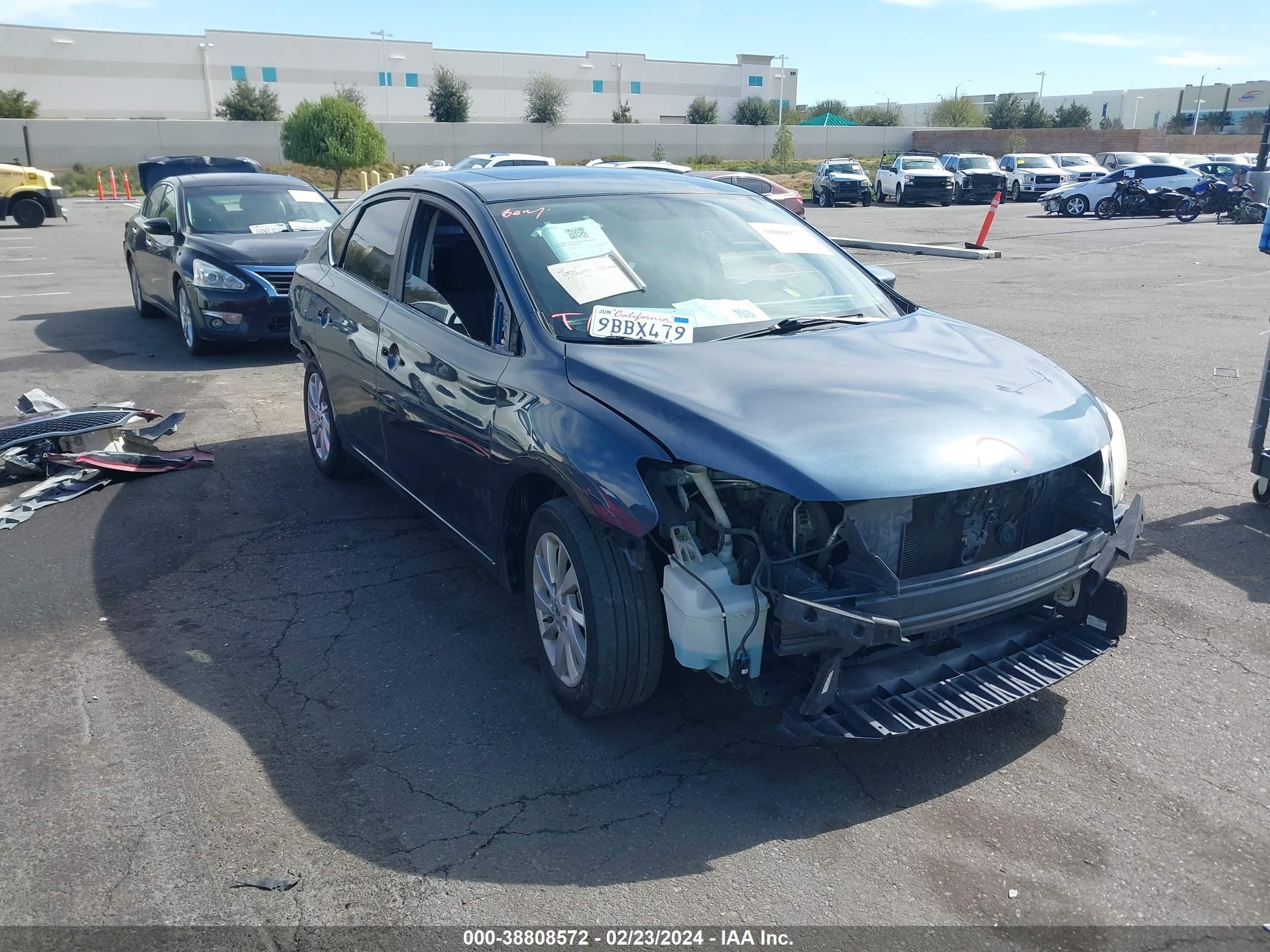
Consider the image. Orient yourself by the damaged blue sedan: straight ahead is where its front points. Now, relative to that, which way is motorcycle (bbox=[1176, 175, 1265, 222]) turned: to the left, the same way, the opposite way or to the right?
the opposite way

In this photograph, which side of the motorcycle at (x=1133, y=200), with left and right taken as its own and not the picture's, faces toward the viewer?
left

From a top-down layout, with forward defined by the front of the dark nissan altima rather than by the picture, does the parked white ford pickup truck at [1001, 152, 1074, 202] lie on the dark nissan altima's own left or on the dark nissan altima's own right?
on the dark nissan altima's own left

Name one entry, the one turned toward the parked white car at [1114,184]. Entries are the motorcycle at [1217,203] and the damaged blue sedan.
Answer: the motorcycle

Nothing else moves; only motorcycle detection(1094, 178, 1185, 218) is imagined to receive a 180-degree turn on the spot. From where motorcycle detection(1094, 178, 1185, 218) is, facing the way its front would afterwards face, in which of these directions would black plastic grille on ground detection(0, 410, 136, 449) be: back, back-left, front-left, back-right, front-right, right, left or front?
right

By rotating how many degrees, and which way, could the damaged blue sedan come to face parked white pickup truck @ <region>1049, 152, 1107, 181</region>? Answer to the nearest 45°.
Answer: approximately 135° to its left

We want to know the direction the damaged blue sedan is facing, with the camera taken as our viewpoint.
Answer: facing the viewer and to the right of the viewer

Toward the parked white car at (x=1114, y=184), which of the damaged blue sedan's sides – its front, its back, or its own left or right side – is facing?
left

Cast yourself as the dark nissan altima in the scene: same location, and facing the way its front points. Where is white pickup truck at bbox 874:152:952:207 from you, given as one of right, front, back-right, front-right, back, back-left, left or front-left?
left

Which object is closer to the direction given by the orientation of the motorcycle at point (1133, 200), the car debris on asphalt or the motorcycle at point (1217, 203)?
the car debris on asphalt

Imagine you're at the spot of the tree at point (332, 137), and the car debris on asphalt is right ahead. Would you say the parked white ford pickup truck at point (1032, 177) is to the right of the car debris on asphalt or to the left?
left

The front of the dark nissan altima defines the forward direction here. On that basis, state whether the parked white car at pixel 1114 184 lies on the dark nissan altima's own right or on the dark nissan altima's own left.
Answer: on the dark nissan altima's own left

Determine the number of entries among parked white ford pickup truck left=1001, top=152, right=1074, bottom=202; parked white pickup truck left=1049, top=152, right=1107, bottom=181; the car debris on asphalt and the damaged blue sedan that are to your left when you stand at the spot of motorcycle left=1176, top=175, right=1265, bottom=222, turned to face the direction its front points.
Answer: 2

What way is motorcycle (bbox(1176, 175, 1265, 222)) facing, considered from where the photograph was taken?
facing to the left of the viewer
